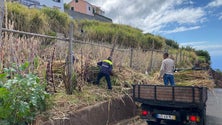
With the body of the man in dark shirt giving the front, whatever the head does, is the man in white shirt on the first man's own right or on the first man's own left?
on the first man's own right

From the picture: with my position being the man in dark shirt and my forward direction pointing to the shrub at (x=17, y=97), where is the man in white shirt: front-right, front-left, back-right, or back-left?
back-left
